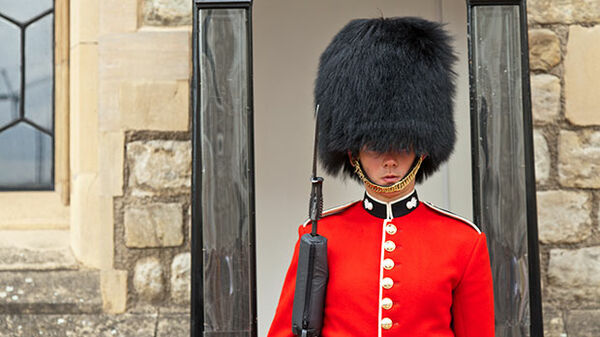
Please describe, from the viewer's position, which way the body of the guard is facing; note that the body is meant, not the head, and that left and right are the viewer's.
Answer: facing the viewer

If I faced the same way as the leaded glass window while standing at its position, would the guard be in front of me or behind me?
in front

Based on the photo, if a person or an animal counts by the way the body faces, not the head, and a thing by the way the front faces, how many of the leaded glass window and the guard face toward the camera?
2

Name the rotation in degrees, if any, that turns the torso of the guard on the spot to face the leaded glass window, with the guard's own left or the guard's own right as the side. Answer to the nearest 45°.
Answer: approximately 135° to the guard's own right

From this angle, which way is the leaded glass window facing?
toward the camera
